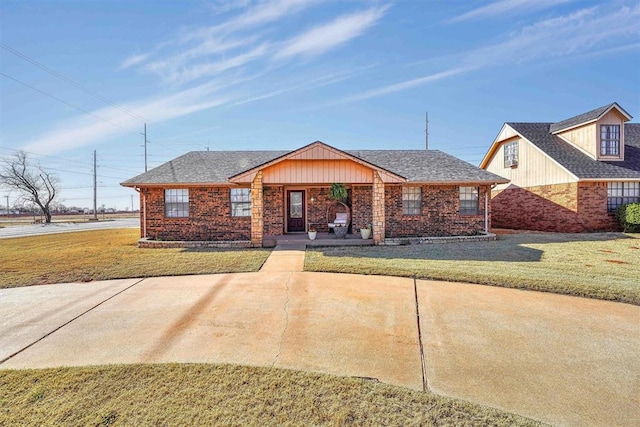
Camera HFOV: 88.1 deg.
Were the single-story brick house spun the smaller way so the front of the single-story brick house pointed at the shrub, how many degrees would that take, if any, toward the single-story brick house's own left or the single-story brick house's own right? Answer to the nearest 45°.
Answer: approximately 90° to the single-story brick house's own left

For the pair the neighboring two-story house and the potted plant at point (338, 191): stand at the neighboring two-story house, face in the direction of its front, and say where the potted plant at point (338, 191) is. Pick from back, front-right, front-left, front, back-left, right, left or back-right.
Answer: right

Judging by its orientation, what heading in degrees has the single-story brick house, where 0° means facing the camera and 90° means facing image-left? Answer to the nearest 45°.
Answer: approximately 0°

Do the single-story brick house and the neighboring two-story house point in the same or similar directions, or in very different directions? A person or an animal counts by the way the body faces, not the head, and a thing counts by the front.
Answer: same or similar directions

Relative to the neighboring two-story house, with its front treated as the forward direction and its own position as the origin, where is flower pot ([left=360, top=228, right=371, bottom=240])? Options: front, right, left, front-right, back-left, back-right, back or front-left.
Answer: right

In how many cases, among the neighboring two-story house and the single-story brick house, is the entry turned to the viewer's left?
0

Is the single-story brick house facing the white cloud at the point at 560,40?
no

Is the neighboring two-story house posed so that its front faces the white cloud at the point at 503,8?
no

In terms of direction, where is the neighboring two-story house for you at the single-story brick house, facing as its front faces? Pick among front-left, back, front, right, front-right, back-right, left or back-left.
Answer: left

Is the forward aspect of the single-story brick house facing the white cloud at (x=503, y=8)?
no
